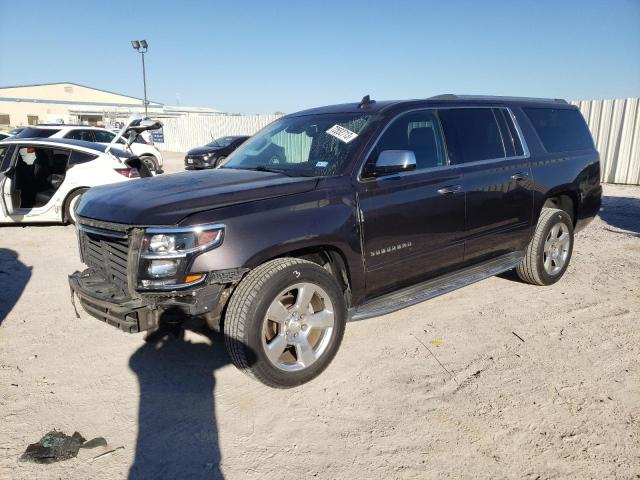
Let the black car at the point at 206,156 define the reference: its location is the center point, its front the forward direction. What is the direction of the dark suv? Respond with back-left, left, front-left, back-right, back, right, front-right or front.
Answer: front-left

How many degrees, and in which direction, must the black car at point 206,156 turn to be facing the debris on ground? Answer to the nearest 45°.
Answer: approximately 45° to its left

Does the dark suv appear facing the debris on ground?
yes

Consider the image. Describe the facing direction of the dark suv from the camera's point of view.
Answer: facing the viewer and to the left of the viewer

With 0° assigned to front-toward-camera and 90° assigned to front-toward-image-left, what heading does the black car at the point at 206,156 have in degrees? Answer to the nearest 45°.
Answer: approximately 45°

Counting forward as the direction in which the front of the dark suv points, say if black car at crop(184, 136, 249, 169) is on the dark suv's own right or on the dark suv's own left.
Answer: on the dark suv's own right

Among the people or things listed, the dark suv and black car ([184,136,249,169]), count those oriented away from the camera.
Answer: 0
